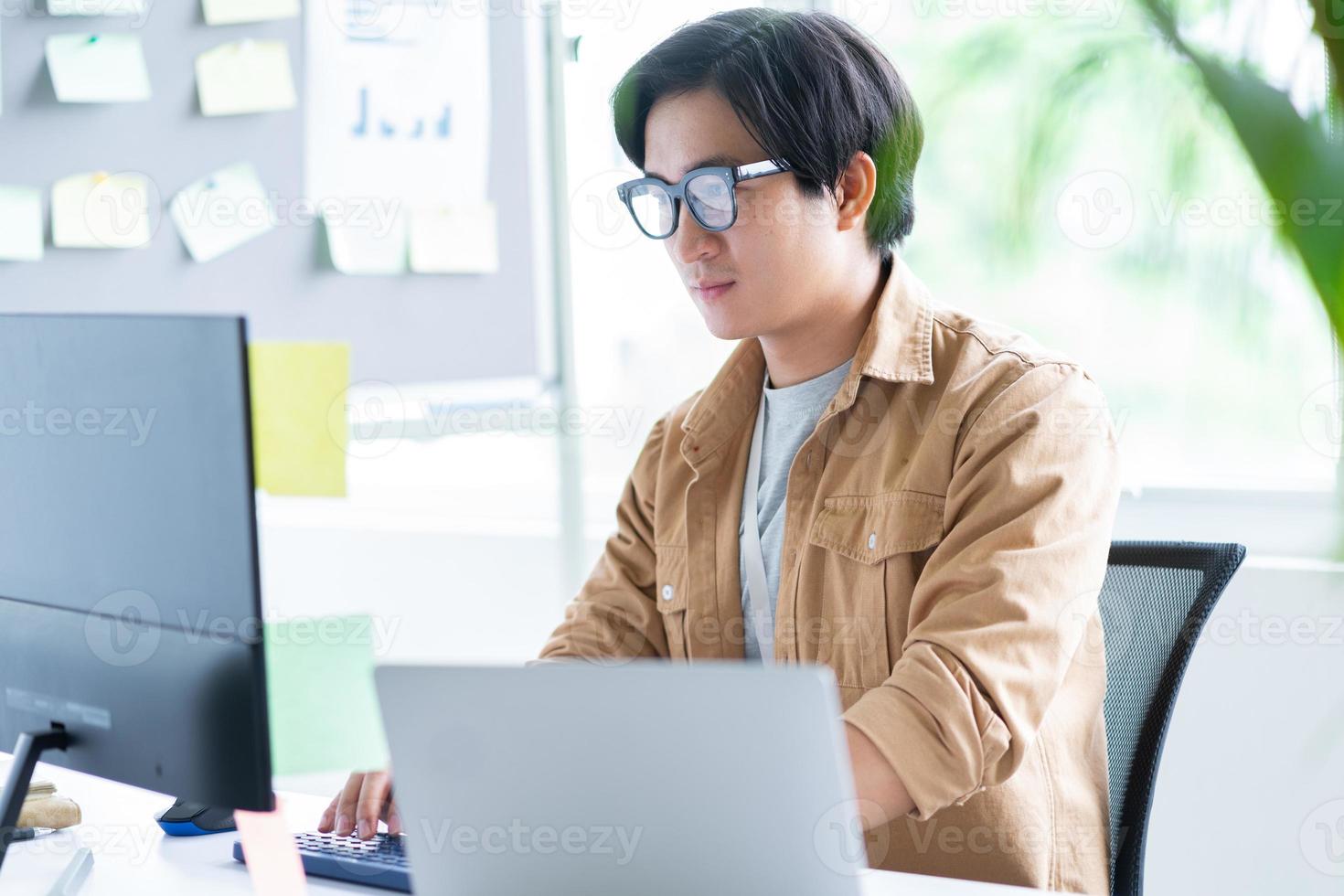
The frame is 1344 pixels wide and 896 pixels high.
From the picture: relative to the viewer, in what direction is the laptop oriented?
away from the camera

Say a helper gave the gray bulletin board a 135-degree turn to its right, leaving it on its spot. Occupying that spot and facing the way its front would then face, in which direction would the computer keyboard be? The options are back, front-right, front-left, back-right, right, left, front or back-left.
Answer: back-left

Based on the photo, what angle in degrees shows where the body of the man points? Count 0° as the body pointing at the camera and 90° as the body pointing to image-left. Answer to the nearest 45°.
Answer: approximately 45°

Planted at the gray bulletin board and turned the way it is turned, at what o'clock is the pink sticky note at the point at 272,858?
The pink sticky note is roughly at 12 o'clock from the gray bulletin board.

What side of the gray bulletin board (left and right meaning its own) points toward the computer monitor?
front

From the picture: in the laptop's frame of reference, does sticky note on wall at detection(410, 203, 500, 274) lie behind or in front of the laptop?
in front

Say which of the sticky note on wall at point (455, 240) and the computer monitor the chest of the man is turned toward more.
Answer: the computer monitor

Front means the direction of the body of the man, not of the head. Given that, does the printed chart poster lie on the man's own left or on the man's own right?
on the man's own right

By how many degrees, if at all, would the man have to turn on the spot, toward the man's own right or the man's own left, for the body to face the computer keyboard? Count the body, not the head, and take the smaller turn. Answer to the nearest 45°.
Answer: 0° — they already face it

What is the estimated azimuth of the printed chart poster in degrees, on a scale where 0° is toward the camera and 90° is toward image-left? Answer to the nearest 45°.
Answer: approximately 0°

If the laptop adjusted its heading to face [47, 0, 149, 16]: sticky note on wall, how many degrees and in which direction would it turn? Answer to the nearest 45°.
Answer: approximately 45° to its left

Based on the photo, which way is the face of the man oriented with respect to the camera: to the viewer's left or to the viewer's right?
to the viewer's left

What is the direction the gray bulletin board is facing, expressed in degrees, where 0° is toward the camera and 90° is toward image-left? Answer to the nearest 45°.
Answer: approximately 0°

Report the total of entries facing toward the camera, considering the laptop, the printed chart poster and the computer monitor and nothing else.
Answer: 1
